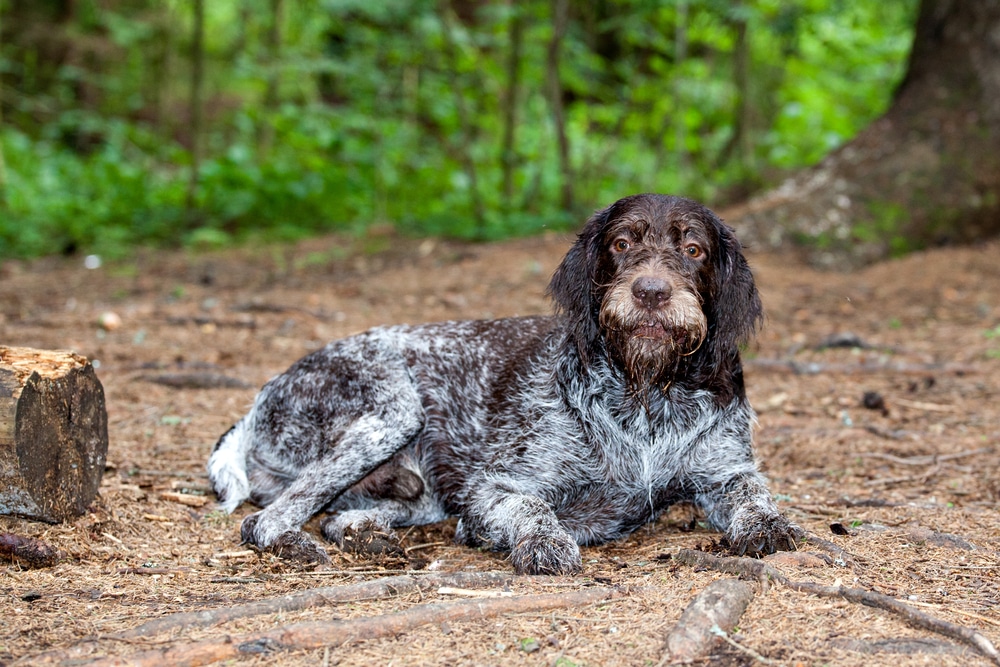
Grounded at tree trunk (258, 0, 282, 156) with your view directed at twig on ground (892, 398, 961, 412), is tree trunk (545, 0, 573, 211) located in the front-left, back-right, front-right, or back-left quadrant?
front-left

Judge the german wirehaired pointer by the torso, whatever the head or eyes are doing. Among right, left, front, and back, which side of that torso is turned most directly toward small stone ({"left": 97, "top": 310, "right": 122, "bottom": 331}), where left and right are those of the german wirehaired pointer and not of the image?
back

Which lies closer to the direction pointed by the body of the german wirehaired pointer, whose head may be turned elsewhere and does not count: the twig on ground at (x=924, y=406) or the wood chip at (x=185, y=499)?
the twig on ground

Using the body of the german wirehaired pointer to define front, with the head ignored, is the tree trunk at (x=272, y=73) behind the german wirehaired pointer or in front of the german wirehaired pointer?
behind

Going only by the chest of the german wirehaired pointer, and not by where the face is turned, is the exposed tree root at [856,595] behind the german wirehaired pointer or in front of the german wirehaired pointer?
in front

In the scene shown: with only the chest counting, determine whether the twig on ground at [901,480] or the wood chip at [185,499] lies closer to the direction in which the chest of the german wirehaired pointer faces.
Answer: the twig on ground

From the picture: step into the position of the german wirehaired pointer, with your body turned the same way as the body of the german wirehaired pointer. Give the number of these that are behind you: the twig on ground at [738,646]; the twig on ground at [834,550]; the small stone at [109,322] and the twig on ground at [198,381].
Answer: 2

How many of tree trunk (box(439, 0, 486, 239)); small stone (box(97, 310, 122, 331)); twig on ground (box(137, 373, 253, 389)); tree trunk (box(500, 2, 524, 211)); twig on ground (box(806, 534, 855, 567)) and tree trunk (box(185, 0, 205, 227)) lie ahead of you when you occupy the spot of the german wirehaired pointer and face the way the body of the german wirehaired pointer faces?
1

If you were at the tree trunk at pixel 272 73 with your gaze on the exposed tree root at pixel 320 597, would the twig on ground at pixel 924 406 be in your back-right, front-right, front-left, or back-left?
front-left

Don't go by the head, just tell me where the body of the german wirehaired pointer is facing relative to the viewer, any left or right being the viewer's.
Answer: facing the viewer and to the right of the viewer

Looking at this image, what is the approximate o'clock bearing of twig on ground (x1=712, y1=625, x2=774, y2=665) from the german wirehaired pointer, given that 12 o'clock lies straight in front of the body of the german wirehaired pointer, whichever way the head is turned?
The twig on ground is roughly at 1 o'clock from the german wirehaired pointer.

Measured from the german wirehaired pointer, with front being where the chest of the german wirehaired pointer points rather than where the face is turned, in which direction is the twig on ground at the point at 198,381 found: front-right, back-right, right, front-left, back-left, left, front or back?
back
